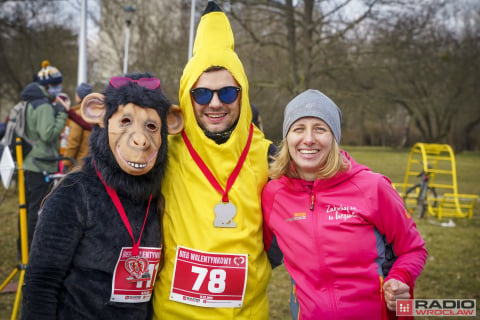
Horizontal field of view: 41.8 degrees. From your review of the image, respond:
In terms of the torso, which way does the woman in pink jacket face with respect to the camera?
toward the camera

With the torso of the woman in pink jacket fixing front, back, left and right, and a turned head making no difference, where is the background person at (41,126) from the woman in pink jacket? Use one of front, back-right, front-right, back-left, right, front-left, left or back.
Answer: back-right

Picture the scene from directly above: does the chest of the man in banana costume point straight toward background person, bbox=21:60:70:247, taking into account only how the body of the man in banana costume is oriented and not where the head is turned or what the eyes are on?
no

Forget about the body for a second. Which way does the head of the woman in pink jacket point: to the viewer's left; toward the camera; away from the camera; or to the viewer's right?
toward the camera

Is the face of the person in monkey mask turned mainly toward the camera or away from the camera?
toward the camera

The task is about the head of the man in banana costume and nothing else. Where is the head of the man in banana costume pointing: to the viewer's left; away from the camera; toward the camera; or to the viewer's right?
toward the camera

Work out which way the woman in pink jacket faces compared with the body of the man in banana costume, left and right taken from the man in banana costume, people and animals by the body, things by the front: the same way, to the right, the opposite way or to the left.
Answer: the same way

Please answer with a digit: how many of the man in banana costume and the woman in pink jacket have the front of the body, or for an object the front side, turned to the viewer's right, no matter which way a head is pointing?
0
